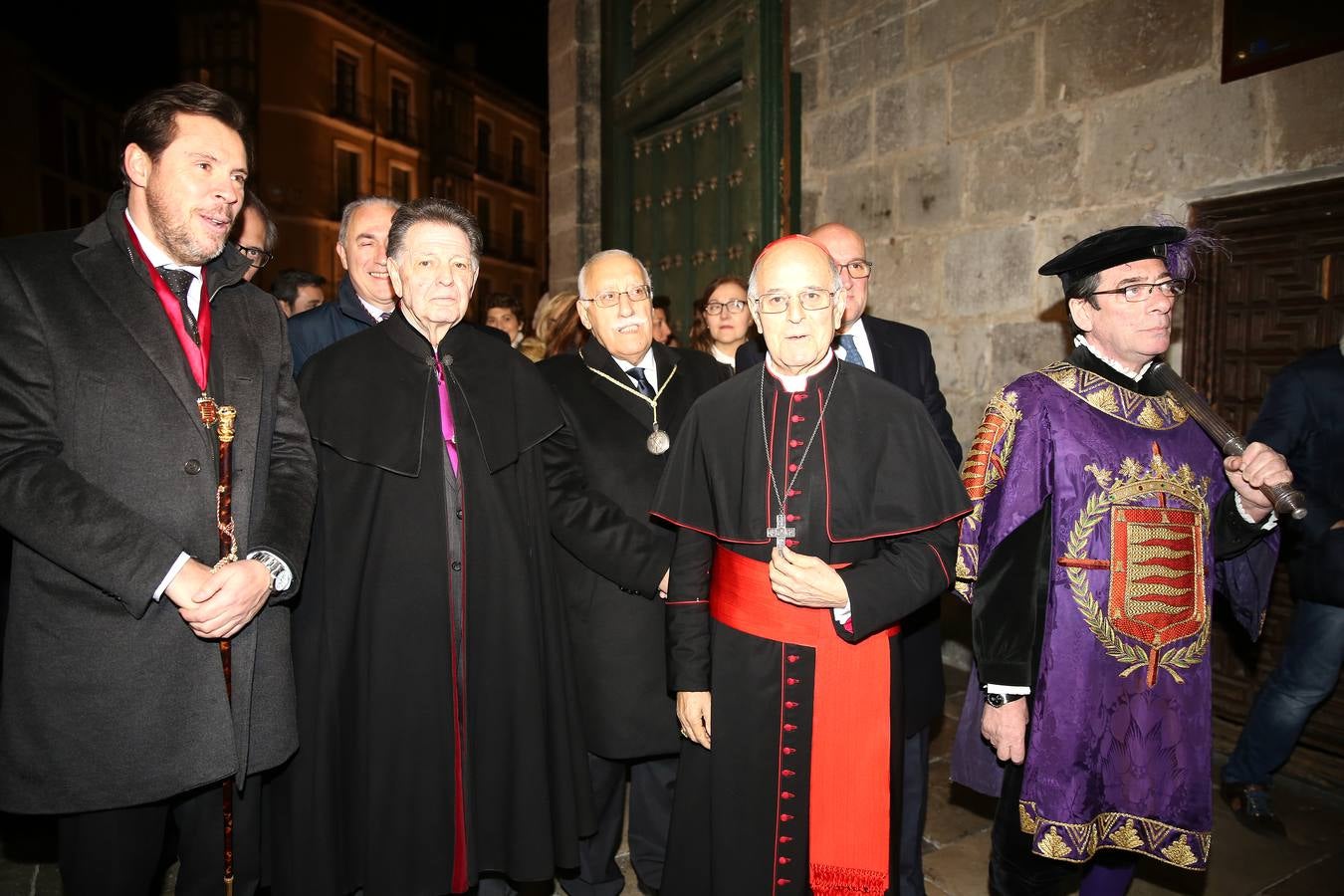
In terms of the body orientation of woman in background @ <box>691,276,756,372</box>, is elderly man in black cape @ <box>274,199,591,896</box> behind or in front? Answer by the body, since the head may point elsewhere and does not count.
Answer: in front

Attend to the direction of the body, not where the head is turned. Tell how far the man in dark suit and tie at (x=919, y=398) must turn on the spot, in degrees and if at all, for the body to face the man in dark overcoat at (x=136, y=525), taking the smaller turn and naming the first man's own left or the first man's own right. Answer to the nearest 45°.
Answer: approximately 45° to the first man's own right

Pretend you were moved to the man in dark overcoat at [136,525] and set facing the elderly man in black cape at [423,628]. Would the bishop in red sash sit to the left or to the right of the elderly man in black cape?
right

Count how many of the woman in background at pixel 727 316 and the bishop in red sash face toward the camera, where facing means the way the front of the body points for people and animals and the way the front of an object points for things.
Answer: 2

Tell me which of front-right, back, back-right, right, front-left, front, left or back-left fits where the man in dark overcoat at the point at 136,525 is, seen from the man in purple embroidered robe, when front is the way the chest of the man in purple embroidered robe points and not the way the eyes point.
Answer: right

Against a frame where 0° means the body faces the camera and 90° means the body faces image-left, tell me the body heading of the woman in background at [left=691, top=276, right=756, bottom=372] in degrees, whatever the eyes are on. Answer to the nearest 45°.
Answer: approximately 0°

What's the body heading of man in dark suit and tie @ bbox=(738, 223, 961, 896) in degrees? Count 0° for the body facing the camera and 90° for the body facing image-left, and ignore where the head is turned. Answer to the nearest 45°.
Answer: approximately 0°

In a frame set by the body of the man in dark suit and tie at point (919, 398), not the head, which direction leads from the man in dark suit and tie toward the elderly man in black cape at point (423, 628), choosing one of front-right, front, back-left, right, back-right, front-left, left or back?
front-right
